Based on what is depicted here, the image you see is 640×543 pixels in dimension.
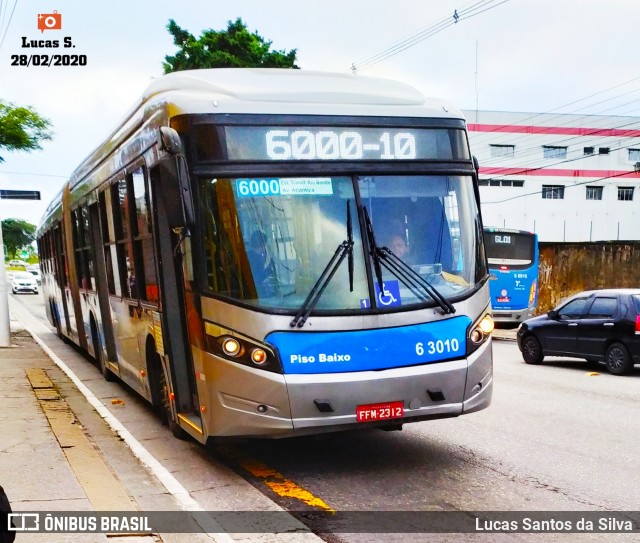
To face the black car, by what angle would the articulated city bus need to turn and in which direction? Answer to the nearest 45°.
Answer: approximately 90° to its left

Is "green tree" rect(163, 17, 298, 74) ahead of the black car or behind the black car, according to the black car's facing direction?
ahead

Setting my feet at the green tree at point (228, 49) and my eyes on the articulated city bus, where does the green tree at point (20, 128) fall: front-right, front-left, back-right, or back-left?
front-right

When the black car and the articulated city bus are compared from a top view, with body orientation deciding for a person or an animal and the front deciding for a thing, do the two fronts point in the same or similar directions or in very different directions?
very different directions

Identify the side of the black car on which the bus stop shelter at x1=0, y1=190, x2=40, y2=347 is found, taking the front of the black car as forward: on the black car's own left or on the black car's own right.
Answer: on the black car's own left

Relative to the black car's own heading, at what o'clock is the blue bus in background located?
The blue bus in background is roughly at 1 o'clock from the black car.

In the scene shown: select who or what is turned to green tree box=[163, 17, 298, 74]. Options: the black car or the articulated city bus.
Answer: the black car

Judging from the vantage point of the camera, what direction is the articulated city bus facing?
facing the viewer and to the right of the viewer

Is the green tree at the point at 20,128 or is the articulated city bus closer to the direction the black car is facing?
the green tree

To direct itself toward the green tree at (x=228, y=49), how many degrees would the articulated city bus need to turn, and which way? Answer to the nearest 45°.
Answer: approximately 135° to its left

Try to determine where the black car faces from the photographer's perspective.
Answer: facing away from the viewer and to the left of the viewer
